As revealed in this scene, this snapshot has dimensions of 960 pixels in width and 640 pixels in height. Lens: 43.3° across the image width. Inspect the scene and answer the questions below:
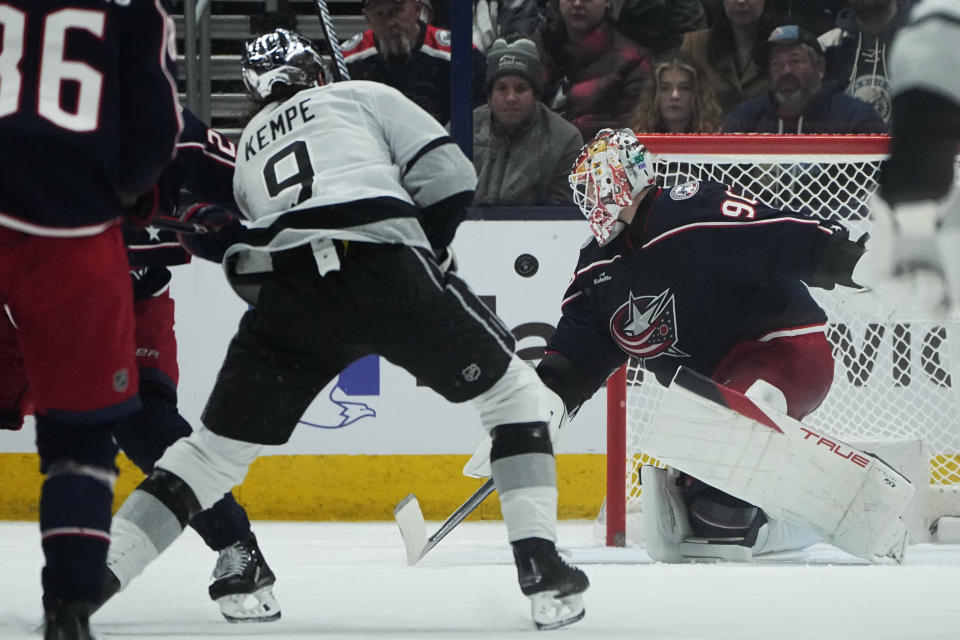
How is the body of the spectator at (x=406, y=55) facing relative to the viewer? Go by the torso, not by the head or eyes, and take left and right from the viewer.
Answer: facing the viewer

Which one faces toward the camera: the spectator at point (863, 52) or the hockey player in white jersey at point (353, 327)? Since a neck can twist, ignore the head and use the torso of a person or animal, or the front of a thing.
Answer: the spectator

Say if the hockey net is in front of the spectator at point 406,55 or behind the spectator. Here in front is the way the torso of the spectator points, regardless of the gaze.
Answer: in front

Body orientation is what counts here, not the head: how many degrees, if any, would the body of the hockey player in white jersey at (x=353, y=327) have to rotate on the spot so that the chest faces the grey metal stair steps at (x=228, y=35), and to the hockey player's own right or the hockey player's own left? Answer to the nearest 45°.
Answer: approximately 45° to the hockey player's own left

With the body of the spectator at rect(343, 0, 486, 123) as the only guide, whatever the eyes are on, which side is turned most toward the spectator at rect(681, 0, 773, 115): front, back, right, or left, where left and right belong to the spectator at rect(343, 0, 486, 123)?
left

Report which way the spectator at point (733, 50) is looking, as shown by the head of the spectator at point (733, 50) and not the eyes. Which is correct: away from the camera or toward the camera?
toward the camera

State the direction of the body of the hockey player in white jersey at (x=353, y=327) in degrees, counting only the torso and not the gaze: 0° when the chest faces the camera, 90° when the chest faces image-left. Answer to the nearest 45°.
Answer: approximately 225°

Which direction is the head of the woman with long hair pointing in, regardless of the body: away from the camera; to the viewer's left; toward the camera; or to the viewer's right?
toward the camera

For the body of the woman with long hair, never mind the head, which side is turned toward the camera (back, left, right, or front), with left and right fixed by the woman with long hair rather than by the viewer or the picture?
front

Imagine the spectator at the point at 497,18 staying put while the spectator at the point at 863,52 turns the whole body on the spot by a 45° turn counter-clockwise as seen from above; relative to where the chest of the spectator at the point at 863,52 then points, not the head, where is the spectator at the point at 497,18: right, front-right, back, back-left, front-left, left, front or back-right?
back-right

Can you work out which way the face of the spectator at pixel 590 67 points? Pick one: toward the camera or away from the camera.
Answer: toward the camera

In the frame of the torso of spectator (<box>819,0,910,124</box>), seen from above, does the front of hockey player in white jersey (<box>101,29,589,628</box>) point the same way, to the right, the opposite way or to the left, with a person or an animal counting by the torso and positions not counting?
the opposite way

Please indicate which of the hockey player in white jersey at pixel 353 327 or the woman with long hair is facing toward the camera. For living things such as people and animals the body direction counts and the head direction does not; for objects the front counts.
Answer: the woman with long hair

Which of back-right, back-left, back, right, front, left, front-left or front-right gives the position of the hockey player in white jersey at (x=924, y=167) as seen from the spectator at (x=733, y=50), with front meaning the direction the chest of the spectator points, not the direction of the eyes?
front

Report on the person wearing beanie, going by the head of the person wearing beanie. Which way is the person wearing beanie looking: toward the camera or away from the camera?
toward the camera

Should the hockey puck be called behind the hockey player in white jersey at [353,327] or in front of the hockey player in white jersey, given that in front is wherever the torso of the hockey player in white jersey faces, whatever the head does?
in front
